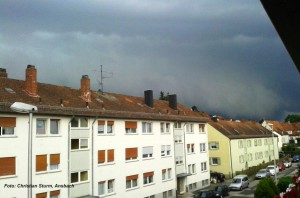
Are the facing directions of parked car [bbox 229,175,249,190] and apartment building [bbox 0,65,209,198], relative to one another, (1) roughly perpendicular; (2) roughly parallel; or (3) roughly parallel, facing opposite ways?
roughly perpendicular

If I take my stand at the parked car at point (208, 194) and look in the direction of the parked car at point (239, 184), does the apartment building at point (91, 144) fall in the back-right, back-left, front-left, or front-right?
back-left

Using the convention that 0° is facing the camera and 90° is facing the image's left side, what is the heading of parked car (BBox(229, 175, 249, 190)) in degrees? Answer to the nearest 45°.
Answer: approximately 45°

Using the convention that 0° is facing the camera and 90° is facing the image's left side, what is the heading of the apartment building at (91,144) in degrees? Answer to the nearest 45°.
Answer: approximately 315°
